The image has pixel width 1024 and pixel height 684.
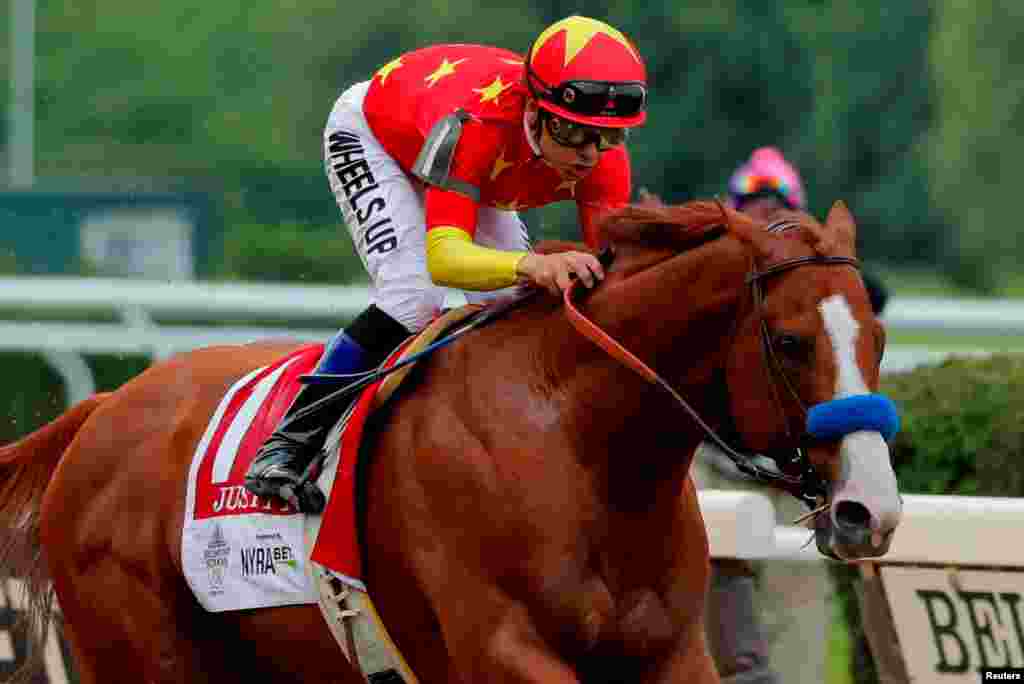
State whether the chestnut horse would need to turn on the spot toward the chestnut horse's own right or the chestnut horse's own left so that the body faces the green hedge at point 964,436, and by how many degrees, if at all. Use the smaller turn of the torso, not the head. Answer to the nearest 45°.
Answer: approximately 90° to the chestnut horse's own left

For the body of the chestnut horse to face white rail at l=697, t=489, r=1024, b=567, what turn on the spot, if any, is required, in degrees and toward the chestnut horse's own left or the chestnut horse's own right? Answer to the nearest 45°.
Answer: approximately 90° to the chestnut horse's own left

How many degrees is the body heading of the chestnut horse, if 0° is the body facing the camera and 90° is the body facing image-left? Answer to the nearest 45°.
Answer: approximately 315°

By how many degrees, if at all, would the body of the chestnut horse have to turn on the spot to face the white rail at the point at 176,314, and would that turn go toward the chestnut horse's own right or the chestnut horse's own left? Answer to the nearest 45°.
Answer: approximately 135° to the chestnut horse's own left

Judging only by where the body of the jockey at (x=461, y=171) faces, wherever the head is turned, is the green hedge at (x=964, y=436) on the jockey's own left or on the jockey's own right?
on the jockey's own left
